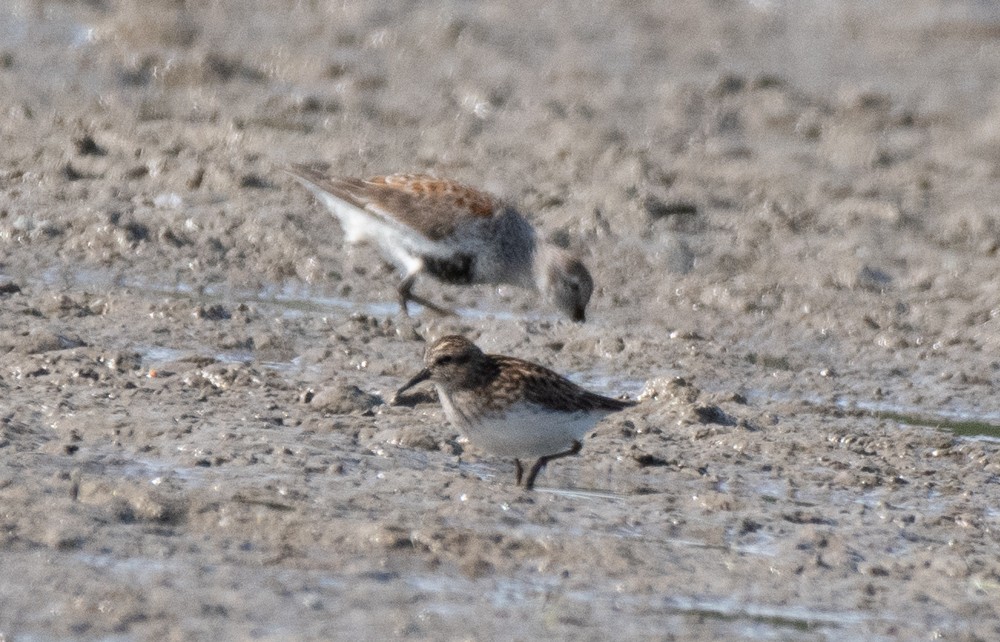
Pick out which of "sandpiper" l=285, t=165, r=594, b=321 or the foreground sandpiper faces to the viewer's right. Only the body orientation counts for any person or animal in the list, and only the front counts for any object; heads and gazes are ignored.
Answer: the sandpiper

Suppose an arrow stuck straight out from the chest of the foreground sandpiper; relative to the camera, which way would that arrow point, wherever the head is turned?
to the viewer's left

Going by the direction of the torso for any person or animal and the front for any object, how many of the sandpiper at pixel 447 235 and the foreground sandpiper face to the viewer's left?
1

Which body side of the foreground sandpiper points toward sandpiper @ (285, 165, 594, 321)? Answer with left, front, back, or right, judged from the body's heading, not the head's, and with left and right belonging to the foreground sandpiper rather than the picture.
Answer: right

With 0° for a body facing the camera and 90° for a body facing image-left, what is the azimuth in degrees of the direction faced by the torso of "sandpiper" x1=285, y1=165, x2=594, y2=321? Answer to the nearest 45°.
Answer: approximately 270°

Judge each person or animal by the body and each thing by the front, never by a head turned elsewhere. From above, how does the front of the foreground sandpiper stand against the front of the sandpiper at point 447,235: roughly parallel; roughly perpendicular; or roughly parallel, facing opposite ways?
roughly parallel, facing opposite ways

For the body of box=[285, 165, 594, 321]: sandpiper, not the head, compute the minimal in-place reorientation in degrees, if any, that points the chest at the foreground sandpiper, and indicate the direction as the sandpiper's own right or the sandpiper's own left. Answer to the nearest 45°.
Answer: approximately 90° to the sandpiper's own right
